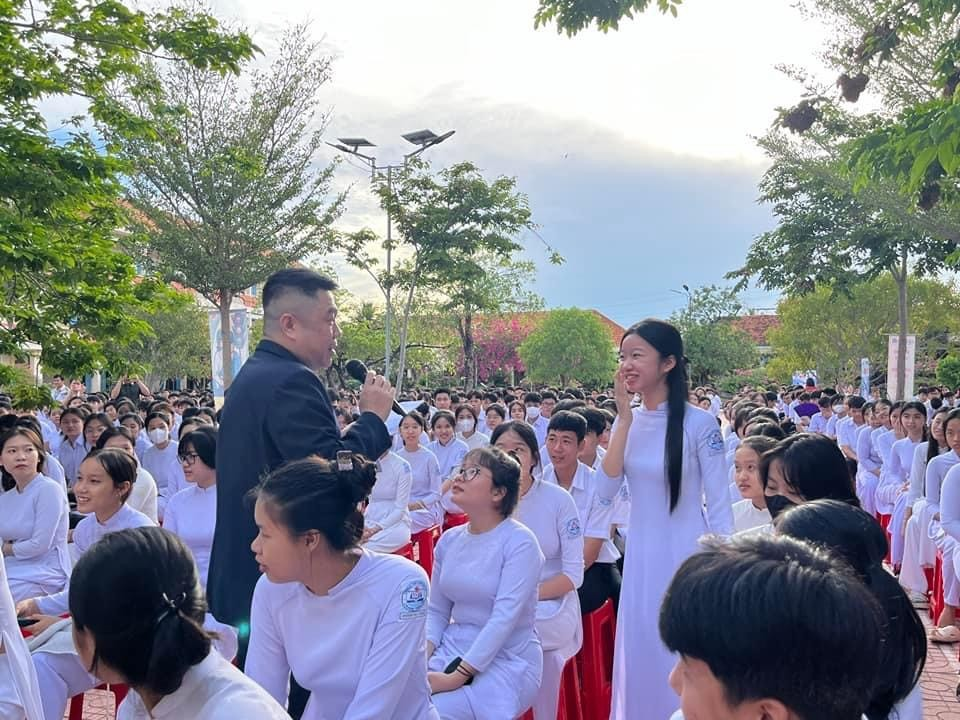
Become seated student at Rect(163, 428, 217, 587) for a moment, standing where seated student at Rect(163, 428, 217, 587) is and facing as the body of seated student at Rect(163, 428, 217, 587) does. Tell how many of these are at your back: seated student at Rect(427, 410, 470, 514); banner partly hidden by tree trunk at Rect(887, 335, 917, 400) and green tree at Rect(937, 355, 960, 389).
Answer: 3

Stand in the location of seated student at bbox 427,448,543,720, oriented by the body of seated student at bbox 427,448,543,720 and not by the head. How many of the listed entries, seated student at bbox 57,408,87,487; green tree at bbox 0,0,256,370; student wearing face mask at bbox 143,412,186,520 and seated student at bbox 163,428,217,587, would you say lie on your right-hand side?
4

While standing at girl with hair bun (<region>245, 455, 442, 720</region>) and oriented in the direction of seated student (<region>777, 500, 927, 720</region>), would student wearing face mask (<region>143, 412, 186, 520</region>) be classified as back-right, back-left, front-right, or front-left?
back-left

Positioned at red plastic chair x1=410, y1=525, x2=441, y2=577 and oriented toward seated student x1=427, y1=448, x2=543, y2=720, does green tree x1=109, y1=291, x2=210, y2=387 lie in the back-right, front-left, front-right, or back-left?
back-right

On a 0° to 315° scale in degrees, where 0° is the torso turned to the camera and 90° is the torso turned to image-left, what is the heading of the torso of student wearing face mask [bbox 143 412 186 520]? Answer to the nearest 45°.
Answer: approximately 0°

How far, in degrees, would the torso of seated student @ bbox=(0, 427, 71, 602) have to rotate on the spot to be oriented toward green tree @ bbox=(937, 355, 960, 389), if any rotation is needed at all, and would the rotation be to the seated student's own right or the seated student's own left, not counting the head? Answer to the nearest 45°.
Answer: approximately 180°

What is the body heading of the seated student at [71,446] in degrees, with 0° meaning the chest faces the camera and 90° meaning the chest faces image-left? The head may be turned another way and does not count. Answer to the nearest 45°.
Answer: approximately 0°

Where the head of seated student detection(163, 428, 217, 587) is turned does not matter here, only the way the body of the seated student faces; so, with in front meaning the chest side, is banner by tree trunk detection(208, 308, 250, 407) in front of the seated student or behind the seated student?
behind
